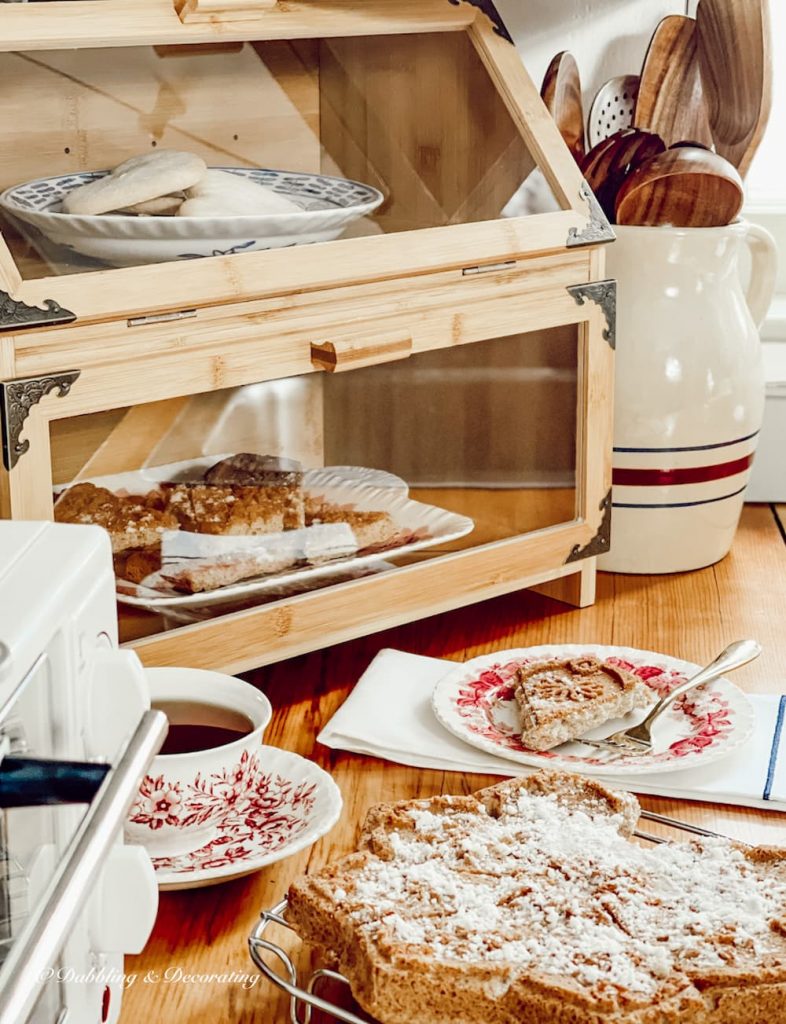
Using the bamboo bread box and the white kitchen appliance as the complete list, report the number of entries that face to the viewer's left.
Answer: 0

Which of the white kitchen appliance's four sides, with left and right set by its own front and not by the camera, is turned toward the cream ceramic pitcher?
left

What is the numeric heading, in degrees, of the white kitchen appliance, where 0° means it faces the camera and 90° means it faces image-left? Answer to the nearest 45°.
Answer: approximately 315°

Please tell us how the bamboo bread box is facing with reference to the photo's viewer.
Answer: facing the viewer and to the right of the viewer

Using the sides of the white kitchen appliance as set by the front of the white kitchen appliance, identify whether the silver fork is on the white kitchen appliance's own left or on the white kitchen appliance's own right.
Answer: on the white kitchen appliance's own left

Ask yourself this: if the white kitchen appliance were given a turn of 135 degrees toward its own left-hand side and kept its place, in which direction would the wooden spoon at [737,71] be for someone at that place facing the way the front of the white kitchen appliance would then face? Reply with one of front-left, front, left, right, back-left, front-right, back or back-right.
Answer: front-right

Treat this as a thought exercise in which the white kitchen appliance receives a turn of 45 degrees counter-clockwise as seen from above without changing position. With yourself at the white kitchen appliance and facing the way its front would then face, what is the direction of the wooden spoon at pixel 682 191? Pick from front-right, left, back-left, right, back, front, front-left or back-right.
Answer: front-left

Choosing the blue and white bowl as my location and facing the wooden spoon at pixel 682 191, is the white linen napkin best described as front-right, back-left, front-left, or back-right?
front-right
